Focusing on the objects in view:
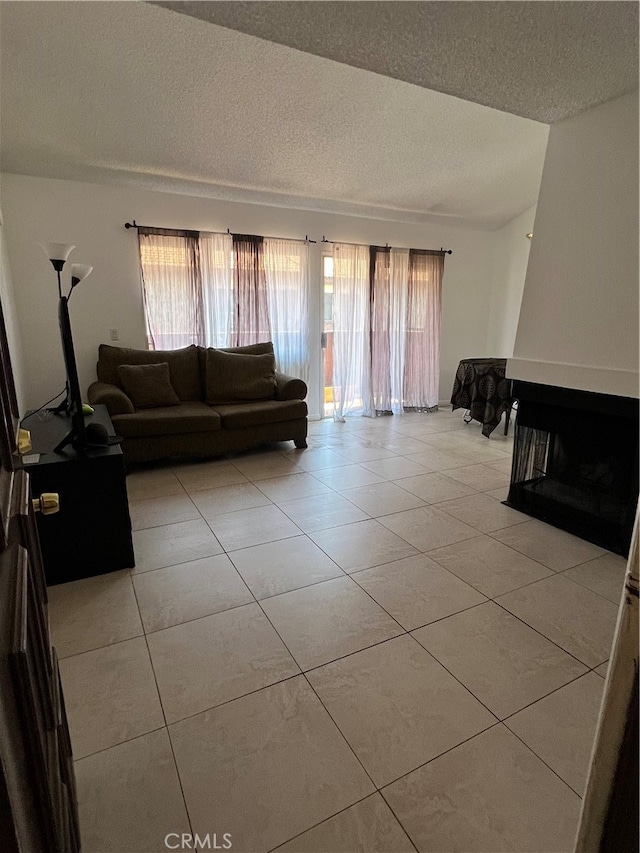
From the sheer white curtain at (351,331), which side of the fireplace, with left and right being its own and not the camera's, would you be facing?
right

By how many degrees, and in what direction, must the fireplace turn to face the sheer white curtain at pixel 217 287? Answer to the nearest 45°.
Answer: approximately 45° to its right

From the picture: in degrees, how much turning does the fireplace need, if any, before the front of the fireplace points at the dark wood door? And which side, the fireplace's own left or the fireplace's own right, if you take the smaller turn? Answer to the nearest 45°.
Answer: approximately 45° to the fireplace's own left

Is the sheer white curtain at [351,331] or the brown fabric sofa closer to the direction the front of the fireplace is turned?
the brown fabric sofa

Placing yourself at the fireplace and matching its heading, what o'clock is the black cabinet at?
The black cabinet is roughly at 12 o'clock from the fireplace.

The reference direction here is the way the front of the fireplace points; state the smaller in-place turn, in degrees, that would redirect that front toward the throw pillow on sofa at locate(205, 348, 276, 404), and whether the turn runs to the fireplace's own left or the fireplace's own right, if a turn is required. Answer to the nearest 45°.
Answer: approximately 45° to the fireplace's own right

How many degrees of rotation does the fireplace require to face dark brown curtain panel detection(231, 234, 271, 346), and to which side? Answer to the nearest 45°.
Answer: approximately 45° to its right

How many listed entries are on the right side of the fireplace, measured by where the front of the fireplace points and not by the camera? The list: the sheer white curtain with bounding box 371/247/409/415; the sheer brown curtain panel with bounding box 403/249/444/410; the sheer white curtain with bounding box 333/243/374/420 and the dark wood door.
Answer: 3

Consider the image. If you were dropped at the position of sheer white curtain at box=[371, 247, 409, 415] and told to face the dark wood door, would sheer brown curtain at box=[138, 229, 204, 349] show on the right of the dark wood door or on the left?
right

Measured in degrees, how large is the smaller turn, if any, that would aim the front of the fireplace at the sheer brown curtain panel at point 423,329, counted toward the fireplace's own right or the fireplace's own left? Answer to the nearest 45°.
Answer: approximately 90° to the fireplace's own right

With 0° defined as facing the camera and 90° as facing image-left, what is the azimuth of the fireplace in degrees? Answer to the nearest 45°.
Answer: approximately 45°
